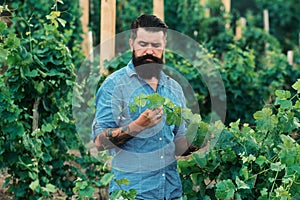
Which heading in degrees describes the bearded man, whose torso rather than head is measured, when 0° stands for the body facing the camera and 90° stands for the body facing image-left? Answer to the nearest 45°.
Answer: approximately 315°

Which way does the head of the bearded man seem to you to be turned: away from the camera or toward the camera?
toward the camera

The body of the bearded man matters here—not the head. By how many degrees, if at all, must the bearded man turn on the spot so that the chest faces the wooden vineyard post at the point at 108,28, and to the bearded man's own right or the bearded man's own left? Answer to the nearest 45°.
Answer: approximately 135° to the bearded man's own left
